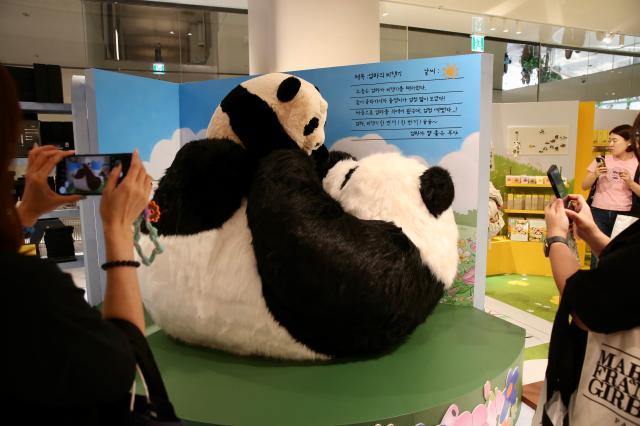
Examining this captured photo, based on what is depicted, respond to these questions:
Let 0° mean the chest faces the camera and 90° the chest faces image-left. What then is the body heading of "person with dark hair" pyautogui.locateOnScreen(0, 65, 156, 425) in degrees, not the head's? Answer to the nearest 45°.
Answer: approximately 225°

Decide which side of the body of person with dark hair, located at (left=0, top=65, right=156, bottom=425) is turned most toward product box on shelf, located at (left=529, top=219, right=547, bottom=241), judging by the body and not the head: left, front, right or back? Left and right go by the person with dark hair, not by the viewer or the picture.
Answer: front

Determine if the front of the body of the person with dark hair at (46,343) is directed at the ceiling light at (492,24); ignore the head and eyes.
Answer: yes

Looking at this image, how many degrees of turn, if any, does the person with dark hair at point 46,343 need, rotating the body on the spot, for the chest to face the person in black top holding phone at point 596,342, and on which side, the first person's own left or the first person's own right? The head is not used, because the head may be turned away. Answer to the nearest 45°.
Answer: approximately 45° to the first person's own right

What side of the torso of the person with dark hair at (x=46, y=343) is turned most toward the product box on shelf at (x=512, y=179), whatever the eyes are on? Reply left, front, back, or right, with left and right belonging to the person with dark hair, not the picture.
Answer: front
